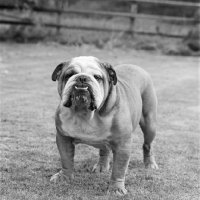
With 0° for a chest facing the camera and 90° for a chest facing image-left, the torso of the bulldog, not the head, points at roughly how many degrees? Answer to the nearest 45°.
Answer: approximately 45°
